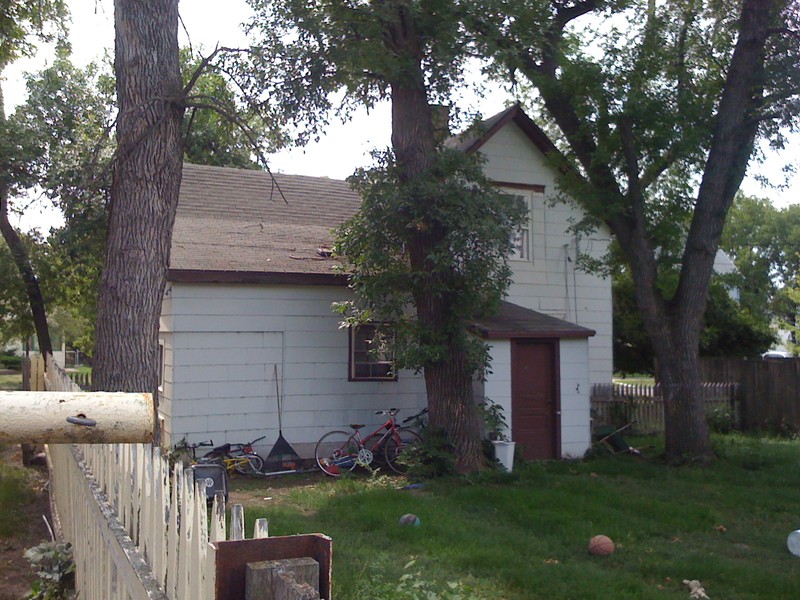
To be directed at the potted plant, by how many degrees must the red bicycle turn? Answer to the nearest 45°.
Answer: approximately 45° to its right

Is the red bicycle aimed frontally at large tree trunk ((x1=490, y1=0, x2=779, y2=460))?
yes

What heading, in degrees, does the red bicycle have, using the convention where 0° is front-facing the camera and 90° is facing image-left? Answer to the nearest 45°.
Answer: approximately 270°

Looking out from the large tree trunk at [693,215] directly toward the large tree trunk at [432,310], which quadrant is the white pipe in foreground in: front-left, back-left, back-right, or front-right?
front-left

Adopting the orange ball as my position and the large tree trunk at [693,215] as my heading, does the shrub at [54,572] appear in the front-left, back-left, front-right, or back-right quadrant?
back-left

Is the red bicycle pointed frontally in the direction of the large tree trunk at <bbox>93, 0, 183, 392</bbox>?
no

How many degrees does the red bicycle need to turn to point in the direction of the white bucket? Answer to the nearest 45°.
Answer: approximately 45° to its right

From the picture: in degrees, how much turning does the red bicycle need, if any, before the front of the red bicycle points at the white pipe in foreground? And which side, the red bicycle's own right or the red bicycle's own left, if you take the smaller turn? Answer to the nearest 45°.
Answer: approximately 90° to the red bicycle's own right

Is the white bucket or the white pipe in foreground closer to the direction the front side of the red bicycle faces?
the white bucket

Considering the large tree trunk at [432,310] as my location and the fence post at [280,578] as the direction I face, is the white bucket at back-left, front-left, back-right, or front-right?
back-left

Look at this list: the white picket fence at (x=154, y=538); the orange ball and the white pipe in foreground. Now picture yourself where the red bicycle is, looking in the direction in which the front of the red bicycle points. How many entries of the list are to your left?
0

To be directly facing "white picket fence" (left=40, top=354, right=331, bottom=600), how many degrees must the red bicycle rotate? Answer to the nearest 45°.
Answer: approximately 90° to its right
